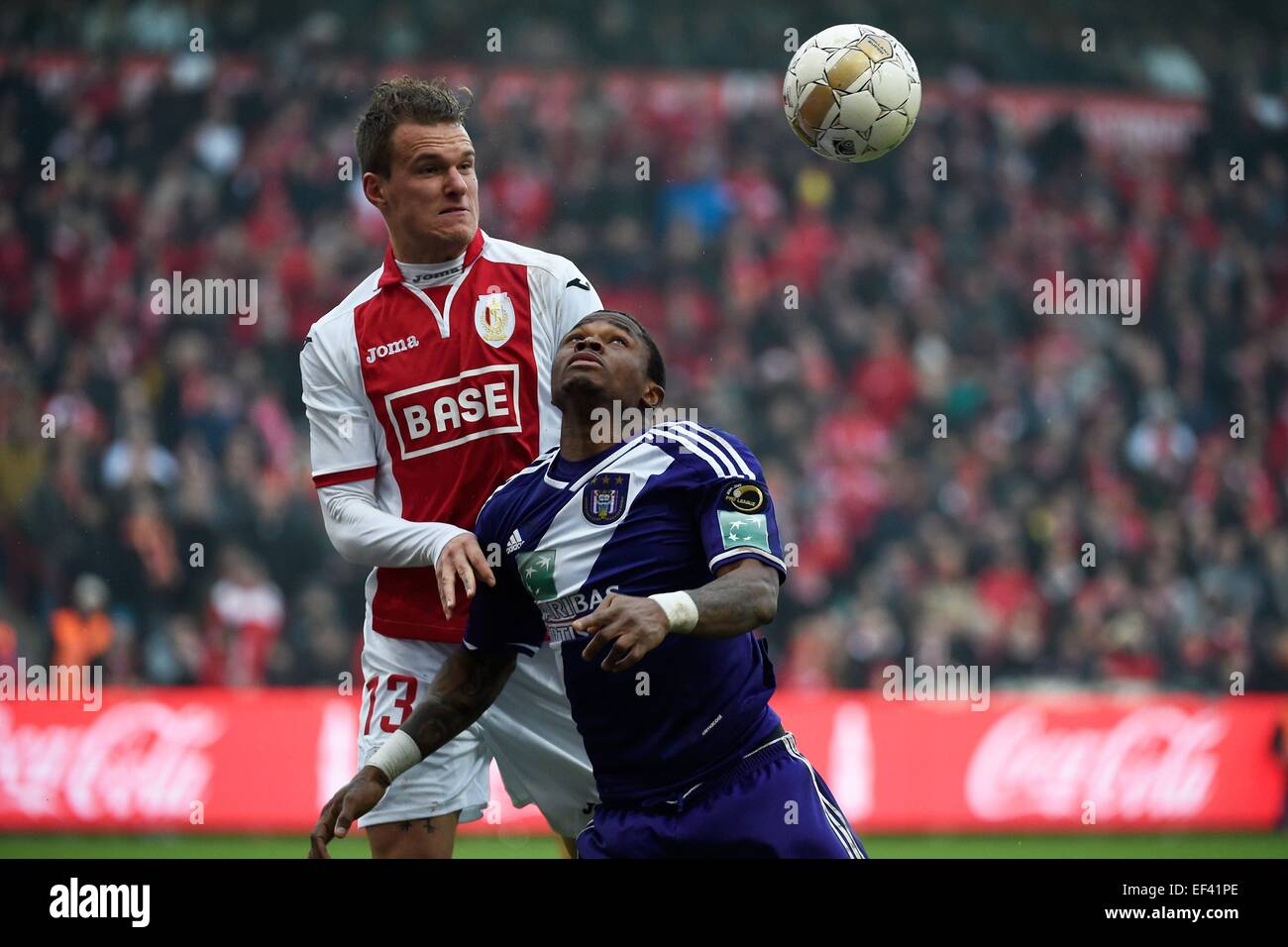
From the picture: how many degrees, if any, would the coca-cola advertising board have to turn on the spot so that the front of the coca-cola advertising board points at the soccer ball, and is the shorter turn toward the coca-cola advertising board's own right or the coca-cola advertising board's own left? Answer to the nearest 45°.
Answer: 0° — it already faces it

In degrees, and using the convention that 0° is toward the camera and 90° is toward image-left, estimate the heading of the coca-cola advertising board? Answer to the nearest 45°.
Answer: approximately 0°
